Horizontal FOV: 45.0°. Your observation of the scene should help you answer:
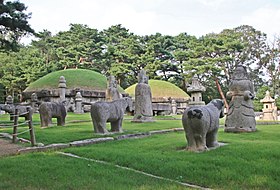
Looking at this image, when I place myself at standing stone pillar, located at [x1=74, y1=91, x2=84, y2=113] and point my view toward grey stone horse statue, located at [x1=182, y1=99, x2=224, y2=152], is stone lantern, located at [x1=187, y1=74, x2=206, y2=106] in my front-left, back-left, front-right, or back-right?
front-left

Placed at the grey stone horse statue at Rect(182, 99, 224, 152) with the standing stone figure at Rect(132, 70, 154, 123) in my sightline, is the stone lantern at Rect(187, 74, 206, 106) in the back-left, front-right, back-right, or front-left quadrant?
front-right

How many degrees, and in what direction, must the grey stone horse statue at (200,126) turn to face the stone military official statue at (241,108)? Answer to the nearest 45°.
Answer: approximately 45° to its left

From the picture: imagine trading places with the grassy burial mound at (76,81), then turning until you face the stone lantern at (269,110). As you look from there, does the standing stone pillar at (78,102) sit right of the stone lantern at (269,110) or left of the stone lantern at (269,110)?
right

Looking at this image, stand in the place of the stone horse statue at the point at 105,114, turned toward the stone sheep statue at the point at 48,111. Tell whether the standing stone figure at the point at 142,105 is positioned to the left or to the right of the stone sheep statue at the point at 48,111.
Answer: right
